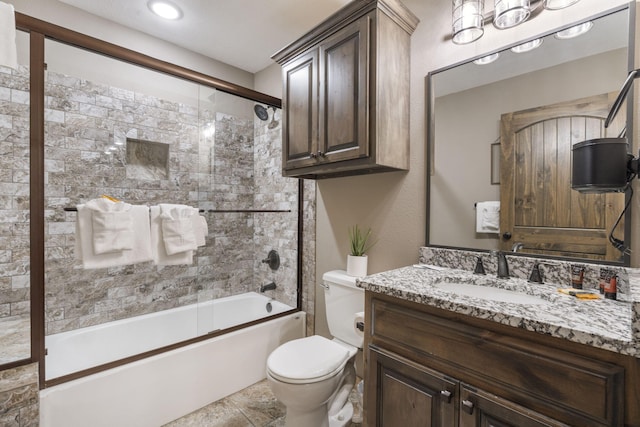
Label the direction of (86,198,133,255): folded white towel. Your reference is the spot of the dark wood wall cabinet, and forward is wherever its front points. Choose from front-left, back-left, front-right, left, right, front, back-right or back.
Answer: front-right

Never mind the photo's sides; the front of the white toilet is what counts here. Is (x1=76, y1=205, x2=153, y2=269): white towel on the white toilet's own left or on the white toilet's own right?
on the white toilet's own right

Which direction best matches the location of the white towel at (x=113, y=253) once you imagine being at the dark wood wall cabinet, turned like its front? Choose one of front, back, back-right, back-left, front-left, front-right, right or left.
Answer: front-right

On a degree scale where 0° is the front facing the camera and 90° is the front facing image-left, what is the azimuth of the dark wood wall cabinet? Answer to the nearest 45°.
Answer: approximately 45°

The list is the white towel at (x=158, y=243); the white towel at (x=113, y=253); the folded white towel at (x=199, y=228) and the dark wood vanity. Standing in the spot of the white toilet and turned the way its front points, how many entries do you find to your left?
1

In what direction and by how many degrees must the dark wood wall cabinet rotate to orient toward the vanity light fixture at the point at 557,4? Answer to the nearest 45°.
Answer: approximately 135° to its left

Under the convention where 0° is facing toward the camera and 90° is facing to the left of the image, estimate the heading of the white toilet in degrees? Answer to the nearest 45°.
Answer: approximately 45°

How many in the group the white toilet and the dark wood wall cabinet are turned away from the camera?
0

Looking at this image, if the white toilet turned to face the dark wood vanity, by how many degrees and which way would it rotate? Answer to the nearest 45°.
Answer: approximately 90° to its left

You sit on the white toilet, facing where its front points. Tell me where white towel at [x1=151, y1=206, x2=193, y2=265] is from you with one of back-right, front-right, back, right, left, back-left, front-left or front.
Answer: front-right

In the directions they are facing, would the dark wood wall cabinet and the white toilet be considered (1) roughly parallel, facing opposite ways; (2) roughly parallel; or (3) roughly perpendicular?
roughly parallel

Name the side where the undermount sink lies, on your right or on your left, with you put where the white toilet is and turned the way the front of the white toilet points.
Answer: on your left

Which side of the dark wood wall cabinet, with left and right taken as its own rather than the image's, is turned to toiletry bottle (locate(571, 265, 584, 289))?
left
